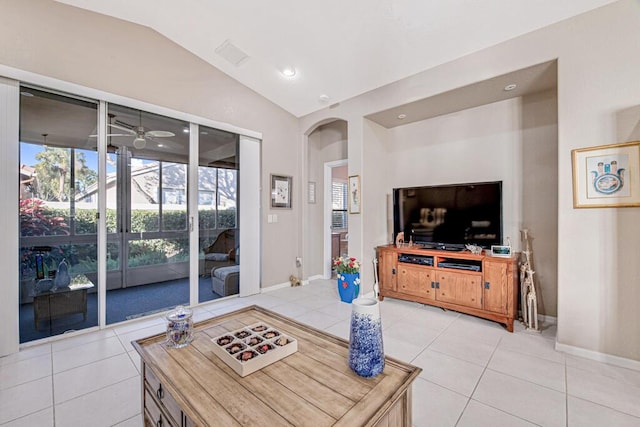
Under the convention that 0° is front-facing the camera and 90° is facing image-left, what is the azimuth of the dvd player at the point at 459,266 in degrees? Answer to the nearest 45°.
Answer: approximately 45°

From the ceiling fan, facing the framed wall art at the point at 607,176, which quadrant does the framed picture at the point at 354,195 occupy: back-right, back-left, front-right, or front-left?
front-left

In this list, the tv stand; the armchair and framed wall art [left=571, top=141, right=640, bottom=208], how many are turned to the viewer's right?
0

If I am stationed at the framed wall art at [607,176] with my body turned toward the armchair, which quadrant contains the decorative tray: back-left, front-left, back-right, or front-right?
front-left

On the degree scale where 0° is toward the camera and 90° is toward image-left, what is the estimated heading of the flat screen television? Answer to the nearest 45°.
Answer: approximately 45°

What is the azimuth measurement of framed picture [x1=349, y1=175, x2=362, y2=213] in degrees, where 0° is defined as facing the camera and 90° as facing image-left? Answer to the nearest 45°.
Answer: approximately 45°

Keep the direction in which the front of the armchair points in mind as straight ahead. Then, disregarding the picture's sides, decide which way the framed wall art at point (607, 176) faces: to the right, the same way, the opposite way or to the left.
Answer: to the right

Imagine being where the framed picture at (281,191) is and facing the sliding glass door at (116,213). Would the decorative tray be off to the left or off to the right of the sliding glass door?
left

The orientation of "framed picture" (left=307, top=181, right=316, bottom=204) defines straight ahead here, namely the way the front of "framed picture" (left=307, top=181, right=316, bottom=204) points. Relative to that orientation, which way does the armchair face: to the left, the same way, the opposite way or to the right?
to the right

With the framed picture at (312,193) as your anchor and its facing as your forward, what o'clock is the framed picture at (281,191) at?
the framed picture at (281,191) is roughly at 3 o'clock from the framed picture at (312,193).

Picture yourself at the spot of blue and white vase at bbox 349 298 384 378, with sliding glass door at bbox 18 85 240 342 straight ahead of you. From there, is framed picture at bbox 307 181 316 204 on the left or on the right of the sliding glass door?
right

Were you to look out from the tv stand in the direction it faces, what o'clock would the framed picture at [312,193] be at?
The framed picture is roughly at 2 o'clock from the tv stand.

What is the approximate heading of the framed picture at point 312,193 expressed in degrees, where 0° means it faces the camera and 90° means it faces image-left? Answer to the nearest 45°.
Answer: approximately 315°

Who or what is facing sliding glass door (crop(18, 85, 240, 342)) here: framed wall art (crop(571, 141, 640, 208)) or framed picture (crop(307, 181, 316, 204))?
the framed wall art
